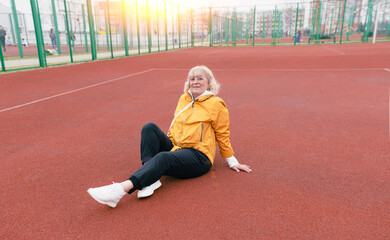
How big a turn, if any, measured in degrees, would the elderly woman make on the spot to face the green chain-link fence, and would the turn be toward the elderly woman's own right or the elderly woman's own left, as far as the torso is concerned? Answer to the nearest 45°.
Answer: approximately 135° to the elderly woman's own right

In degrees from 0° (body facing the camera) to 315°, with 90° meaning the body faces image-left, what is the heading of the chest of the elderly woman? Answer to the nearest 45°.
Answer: approximately 45°
